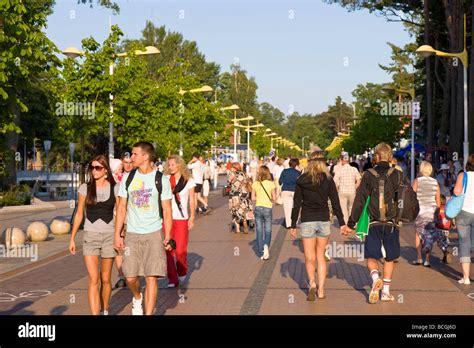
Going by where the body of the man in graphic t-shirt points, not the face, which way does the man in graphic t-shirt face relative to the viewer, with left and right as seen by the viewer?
facing the viewer

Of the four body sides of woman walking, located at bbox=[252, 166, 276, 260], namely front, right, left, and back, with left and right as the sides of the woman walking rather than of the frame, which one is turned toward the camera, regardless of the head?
back

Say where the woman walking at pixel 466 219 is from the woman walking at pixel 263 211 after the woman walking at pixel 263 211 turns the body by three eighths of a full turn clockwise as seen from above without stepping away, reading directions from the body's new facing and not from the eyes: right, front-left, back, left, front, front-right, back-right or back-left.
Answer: front

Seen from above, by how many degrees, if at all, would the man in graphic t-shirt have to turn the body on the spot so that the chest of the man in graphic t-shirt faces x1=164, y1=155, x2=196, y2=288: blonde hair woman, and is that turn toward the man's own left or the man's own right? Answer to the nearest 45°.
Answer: approximately 180°

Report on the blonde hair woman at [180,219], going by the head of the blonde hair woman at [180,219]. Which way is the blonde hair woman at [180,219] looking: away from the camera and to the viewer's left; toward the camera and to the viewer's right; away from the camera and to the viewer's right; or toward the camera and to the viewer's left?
toward the camera and to the viewer's left

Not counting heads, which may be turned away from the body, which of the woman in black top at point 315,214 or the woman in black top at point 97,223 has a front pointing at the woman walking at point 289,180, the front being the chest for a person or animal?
the woman in black top at point 315,214

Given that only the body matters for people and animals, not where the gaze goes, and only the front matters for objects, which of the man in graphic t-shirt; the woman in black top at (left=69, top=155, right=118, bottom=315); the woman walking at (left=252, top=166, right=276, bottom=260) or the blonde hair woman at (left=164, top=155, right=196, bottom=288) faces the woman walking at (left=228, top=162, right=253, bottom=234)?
the woman walking at (left=252, top=166, right=276, bottom=260)

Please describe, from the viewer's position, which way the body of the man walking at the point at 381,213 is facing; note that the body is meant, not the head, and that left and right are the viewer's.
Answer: facing away from the viewer

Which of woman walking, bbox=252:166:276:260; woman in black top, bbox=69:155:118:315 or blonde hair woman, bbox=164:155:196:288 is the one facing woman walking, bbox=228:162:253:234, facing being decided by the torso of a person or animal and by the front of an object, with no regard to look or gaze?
woman walking, bbox=252:166:276:260

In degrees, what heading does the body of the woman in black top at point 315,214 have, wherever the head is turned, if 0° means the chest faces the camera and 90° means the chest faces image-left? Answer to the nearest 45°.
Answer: approximately 180°

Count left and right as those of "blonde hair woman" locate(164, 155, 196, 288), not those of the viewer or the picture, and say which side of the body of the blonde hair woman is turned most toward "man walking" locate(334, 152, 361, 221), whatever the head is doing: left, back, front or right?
back

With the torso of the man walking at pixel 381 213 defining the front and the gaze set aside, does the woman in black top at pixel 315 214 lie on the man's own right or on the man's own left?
on the man's own left

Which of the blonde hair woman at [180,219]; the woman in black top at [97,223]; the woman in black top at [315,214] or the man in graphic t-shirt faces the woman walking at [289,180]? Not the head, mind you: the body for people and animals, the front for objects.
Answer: the woman in black top at [315,214]
